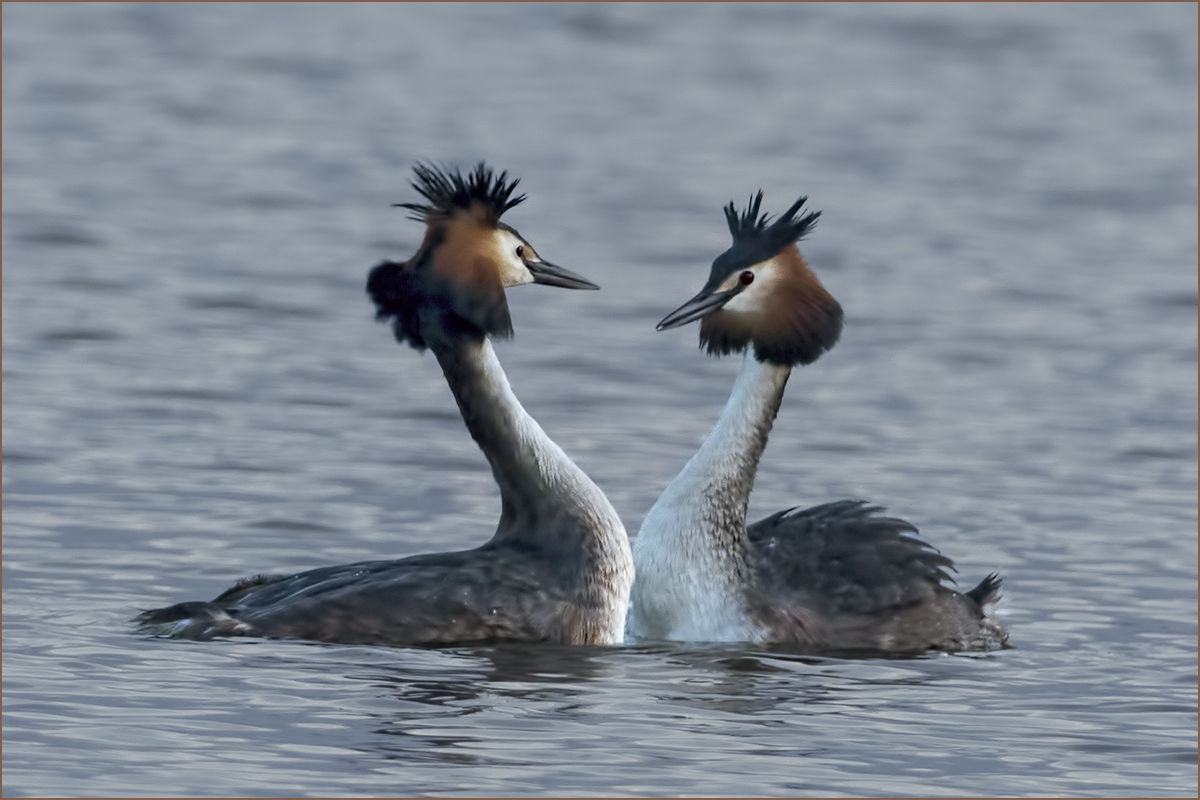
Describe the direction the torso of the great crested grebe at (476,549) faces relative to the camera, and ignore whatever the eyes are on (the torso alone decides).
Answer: to the viewer's right

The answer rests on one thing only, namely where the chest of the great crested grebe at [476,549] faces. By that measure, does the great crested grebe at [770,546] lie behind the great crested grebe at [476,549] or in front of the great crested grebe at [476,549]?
in front
